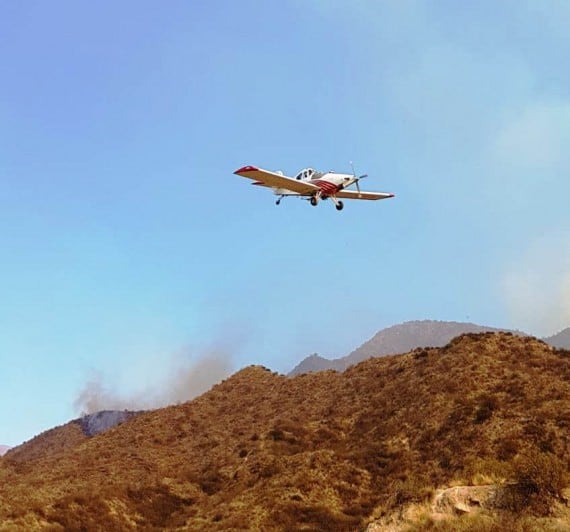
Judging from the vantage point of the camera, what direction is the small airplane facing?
facing the viewer and to the right of the viewer
